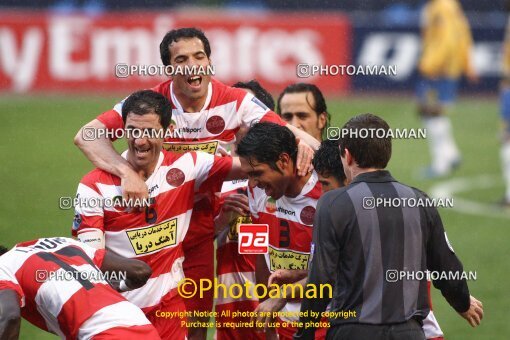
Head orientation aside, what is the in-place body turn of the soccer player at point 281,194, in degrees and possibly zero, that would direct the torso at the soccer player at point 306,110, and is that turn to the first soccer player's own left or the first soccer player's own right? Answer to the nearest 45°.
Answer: approximately 135° to the first soccer player's own right

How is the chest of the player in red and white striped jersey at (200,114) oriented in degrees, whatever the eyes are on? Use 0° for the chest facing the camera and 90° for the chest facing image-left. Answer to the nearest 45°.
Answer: approximately 0°

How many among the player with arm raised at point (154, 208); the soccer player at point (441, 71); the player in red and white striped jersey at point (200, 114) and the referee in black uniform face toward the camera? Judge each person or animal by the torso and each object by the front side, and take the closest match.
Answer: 2

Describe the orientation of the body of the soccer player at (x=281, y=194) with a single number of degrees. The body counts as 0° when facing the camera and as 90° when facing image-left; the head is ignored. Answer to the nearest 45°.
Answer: approximately 45°

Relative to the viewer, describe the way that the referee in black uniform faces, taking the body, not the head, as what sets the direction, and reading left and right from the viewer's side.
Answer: facing away from the viewer and to the left of the viewer

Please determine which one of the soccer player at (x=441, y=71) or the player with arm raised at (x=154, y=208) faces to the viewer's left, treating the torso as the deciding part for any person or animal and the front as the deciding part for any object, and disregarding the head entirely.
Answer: the soccer player

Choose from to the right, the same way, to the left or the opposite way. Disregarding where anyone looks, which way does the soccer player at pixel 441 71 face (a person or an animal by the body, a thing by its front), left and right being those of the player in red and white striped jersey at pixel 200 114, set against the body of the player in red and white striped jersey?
to the right

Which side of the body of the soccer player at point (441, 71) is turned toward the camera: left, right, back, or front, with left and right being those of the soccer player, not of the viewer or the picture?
left

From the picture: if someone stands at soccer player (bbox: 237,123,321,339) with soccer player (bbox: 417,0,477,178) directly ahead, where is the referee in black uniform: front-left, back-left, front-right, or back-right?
back-right
